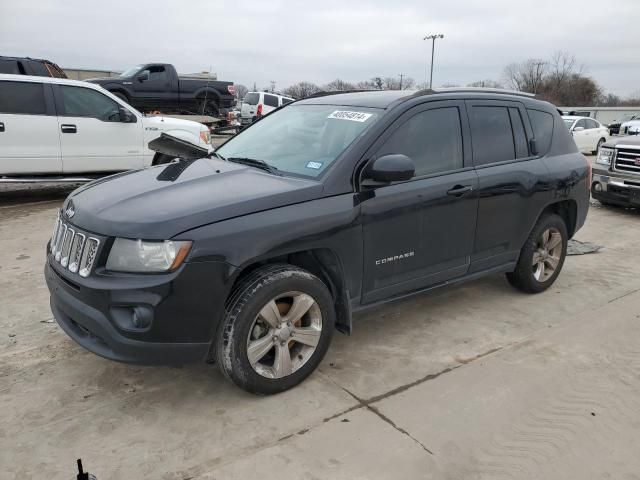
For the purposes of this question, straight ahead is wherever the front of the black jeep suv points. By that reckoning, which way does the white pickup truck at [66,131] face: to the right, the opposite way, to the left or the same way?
the opposite way

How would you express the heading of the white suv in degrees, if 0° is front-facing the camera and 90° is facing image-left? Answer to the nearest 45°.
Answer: approximately 225°

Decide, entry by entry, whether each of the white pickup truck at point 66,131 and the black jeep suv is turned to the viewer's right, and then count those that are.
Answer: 1

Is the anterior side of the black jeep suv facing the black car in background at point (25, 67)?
no

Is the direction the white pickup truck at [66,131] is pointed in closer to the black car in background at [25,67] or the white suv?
the white suv

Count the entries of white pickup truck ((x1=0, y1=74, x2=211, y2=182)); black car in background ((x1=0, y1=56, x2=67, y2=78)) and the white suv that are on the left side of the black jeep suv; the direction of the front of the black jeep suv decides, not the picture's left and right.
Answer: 0

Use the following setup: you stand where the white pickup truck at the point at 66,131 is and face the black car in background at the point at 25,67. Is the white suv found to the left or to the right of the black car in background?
right

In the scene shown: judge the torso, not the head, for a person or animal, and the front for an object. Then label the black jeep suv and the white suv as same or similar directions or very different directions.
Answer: very different directions

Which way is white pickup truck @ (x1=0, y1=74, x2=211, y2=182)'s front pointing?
to the viewer's right

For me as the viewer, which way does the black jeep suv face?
facing the viewer and to the left of the viewer

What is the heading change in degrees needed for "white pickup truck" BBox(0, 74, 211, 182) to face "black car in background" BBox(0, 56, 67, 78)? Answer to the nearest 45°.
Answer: approximately 90° to its left

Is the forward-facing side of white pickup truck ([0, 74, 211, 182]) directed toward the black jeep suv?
no

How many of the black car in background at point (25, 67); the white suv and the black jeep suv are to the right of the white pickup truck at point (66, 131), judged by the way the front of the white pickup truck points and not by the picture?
1

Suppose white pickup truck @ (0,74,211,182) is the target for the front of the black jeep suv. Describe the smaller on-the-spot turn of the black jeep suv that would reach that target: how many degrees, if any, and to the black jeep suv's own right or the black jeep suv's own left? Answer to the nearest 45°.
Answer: approximately 90° to the black jeep suv's own right

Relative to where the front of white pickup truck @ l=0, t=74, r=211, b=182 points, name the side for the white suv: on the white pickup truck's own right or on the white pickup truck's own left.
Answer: on the white pickup truck's own left
